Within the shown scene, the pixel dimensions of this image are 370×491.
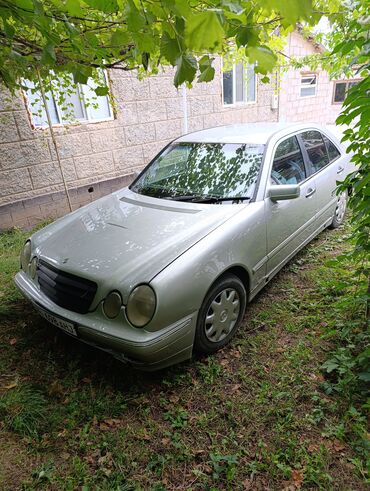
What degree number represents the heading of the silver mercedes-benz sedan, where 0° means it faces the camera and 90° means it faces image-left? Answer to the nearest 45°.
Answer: approximately 45°

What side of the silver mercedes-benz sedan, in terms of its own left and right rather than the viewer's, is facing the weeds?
front
